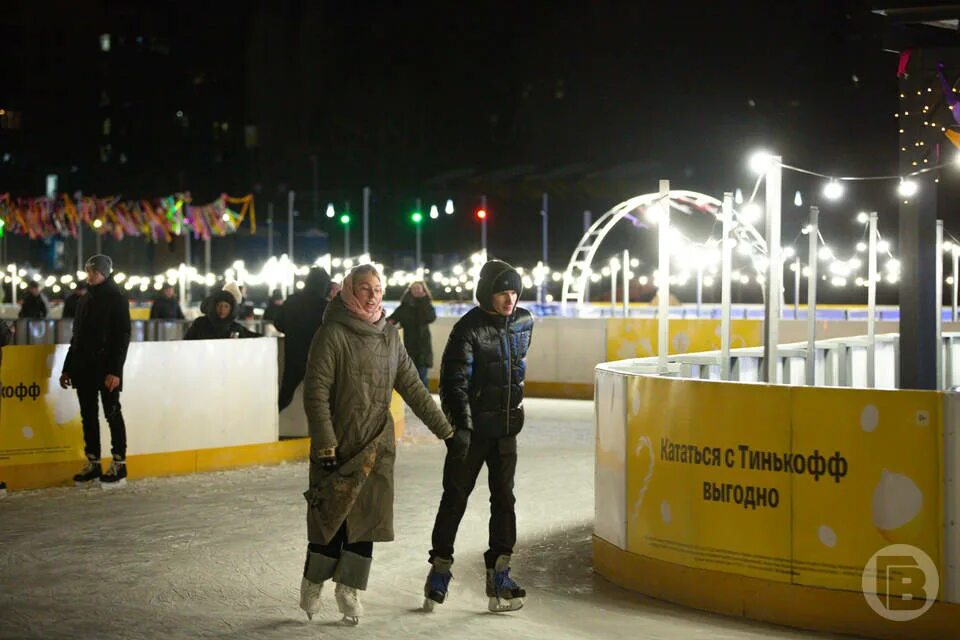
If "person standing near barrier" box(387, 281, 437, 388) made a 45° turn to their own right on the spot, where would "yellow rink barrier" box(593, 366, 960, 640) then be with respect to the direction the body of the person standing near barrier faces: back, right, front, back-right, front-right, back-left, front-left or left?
front-left

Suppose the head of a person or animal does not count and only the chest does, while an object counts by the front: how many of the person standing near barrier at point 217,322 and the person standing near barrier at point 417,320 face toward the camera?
2

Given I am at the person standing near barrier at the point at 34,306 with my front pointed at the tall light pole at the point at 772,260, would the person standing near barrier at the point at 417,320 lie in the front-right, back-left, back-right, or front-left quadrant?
front-left

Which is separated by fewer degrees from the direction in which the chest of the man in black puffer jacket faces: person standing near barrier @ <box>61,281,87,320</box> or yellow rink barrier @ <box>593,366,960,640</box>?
the yellow rink barrier

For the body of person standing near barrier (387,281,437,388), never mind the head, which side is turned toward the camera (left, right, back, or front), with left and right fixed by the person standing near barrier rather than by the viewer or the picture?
front

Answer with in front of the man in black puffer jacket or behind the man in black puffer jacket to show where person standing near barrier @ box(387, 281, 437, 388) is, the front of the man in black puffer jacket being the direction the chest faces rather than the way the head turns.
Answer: behind

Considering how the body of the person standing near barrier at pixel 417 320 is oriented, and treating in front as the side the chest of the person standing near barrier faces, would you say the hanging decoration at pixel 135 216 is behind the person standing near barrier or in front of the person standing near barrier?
behind

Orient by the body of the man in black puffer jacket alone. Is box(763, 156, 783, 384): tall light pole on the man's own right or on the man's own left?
on the man's own left

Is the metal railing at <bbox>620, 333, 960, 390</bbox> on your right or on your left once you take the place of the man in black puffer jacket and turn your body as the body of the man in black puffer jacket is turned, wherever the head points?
on your left

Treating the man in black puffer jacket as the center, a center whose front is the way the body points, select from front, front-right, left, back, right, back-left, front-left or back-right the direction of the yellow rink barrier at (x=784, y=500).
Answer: front-left

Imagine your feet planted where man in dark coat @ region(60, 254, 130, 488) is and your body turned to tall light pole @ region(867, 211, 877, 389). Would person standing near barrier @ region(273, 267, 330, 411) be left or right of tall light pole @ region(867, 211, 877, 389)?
left
